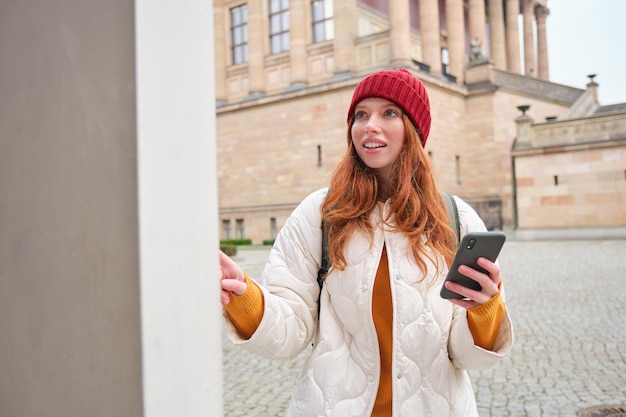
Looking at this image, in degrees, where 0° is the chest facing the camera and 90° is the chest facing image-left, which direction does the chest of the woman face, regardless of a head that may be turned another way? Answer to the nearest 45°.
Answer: approximately 0°

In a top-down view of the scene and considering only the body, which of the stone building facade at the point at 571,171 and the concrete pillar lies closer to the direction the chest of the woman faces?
the concrete pillar

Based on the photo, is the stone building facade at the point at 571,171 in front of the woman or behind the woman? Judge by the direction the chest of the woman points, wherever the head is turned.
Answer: behind
